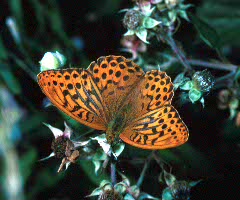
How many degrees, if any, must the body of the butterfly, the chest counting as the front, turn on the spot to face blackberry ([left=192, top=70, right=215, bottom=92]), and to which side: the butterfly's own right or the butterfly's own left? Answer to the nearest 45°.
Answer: approximately 135° to the butterfly's own left

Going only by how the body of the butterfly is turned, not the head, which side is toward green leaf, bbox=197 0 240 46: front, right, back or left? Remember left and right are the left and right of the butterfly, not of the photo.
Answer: back

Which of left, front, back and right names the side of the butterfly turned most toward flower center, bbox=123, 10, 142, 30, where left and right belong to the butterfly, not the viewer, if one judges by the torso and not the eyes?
back

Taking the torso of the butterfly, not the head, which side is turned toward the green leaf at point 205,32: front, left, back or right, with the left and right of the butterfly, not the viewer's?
back

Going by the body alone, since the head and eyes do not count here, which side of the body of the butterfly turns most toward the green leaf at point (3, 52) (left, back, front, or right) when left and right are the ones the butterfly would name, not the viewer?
right

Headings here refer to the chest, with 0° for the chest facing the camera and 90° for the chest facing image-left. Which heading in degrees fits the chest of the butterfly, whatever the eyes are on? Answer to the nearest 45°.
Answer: approximately 45°

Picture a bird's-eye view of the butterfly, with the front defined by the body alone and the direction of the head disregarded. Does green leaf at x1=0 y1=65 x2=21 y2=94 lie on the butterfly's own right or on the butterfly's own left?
on the butterfly's own right
